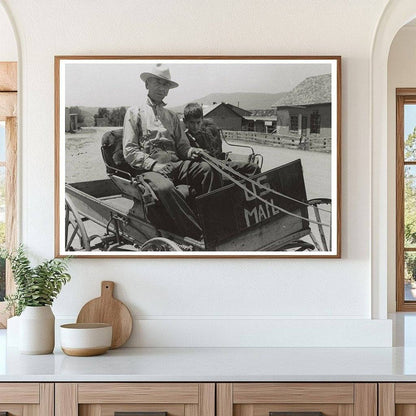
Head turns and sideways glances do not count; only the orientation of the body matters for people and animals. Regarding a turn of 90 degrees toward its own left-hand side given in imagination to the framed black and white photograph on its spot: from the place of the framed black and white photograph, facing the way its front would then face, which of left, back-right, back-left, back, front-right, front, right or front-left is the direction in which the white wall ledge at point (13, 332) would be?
back

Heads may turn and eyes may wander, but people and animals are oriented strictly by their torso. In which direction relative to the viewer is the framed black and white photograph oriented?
toward the camera

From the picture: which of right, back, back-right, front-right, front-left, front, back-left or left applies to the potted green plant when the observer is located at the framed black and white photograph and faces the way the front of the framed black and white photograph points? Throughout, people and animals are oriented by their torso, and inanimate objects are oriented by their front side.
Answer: right
